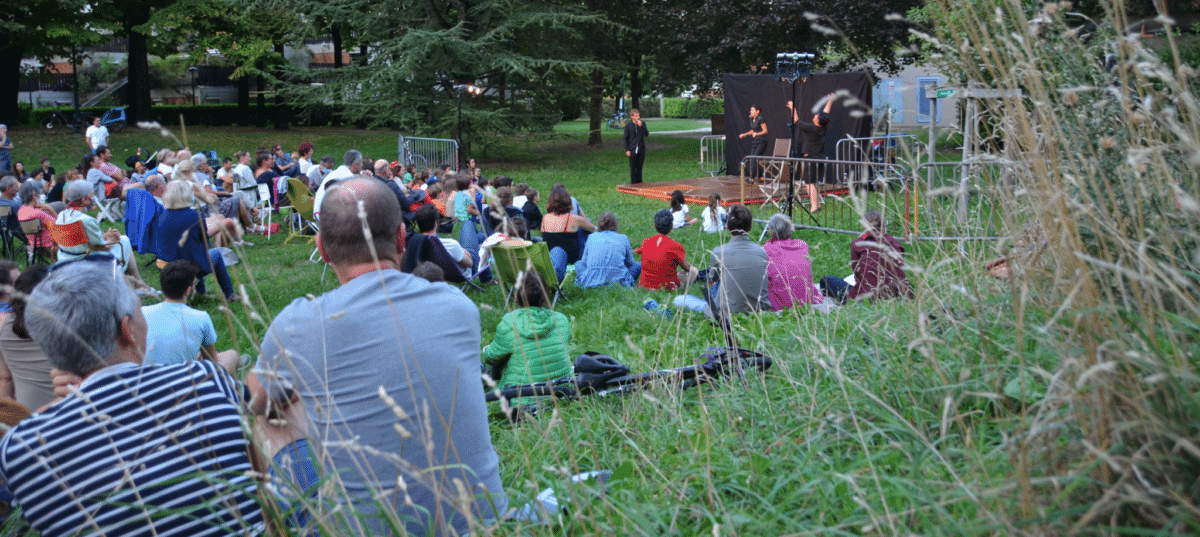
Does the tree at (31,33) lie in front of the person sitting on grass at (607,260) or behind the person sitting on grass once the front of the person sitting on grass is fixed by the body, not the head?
in front

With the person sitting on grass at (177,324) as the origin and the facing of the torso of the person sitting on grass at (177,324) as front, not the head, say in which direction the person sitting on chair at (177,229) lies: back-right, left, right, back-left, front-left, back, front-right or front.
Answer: front-left

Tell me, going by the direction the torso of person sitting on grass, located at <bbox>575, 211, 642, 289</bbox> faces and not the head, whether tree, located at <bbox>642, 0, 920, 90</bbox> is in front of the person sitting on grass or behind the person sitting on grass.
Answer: in front

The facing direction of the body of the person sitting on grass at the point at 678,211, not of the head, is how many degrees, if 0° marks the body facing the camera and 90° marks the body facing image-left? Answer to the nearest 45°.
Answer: approximately 225°

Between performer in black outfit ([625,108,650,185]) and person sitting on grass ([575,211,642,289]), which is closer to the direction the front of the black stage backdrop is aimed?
the person sitting on grass

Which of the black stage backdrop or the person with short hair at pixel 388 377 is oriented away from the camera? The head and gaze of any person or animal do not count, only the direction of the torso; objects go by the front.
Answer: the person with short hair

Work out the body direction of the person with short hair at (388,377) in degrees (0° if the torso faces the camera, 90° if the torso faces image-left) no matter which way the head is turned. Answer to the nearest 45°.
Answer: approximately 180°

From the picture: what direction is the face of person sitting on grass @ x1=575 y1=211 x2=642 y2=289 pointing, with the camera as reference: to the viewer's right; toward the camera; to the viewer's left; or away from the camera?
away from the camera

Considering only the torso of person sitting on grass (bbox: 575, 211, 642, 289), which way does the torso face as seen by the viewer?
away from the camera

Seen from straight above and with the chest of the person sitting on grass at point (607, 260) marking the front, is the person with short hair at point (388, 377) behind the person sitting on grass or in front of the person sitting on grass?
behind

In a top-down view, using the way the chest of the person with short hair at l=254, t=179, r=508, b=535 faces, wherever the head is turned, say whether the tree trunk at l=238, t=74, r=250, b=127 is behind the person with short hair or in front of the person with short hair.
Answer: in front

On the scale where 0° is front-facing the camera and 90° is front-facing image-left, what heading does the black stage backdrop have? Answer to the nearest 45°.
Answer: approximately 0°

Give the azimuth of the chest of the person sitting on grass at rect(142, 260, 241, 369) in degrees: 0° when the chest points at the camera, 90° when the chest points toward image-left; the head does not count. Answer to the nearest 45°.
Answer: approximately 225°

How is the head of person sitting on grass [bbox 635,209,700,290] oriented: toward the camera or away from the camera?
away from the camera

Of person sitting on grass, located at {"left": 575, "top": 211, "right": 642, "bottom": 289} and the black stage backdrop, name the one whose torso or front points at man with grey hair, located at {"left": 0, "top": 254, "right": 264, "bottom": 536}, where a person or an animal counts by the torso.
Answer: the black stage backdrop
